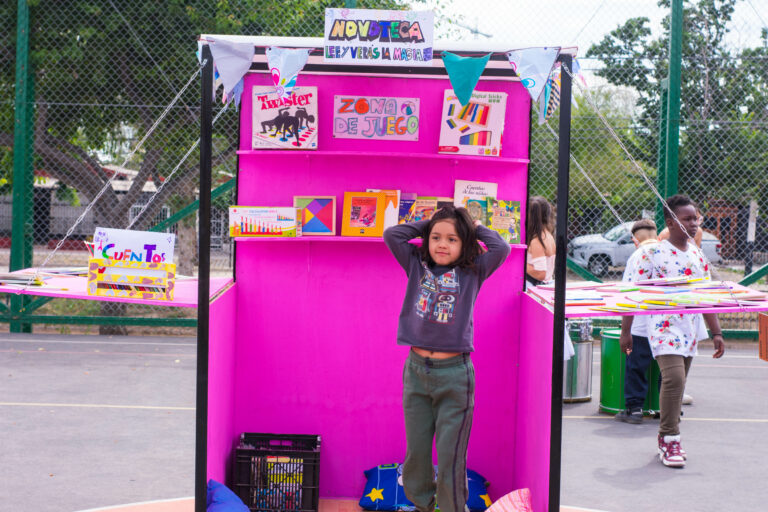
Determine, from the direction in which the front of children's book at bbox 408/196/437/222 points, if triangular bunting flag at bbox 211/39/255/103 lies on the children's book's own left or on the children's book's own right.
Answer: on the children's book's own right

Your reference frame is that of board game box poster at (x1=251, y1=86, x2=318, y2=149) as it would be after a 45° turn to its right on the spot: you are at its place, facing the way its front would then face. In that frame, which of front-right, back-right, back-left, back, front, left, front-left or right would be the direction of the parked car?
back

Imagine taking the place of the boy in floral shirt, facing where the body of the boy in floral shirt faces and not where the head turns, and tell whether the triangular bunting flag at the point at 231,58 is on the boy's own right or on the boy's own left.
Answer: on the boy's own right

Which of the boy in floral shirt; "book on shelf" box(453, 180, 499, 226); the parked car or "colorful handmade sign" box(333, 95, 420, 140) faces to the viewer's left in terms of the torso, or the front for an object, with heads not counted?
the parked car

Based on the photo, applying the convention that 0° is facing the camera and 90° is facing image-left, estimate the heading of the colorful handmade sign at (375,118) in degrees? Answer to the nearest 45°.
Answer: approximately 0°

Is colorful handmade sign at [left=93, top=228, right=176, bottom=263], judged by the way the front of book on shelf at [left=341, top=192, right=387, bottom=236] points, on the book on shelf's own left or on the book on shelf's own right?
on the book on shelf's own right

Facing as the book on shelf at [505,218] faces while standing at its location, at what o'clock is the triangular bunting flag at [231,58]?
The triangular bunting flag is roughly at 2 o'clock from the book on shelf.
